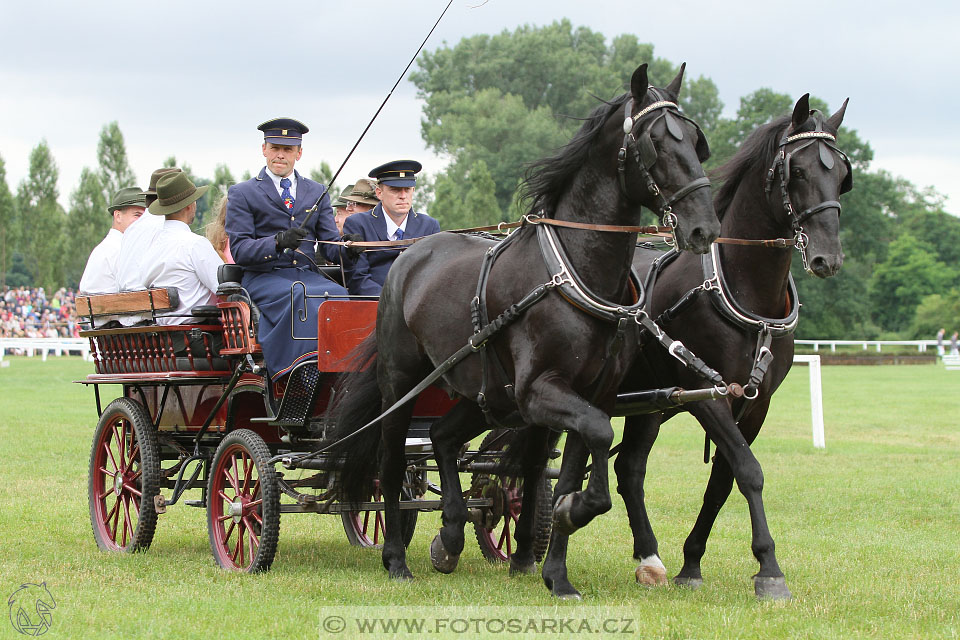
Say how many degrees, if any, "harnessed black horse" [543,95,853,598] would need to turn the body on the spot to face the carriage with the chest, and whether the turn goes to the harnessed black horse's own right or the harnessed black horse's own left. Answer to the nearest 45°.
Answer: approximately 135° to the harnessed black horse's own right

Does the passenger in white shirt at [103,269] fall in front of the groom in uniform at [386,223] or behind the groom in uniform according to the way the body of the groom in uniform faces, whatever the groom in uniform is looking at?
behind

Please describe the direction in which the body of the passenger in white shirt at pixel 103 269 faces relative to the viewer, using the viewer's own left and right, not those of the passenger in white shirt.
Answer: facing to the right of the viewer

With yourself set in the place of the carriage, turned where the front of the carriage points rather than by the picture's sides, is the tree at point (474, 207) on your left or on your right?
on your left

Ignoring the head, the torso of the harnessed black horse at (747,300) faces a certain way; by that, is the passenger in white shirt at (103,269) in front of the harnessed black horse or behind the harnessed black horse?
behind

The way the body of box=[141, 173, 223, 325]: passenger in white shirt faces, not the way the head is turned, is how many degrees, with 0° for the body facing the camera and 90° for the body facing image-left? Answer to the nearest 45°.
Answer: approximately 225°

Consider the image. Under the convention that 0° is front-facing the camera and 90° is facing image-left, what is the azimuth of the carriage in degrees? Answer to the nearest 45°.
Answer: approximately 315°

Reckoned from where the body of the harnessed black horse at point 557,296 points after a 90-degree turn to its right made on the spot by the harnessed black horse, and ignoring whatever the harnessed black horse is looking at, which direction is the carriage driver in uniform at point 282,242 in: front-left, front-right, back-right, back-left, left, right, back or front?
right

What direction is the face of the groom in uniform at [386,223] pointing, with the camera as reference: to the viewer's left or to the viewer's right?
to the viewer's right

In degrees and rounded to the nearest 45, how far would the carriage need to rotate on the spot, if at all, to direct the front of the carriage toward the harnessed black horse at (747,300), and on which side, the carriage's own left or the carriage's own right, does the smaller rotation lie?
0° — it already faces it
